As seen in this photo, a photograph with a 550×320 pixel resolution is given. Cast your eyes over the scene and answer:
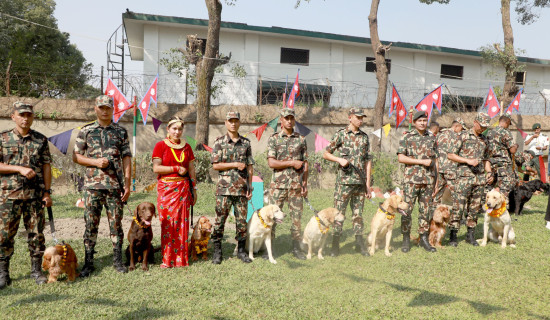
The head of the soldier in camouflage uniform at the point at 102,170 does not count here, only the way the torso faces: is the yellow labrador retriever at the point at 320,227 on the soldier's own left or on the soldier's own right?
on the soldier's own left

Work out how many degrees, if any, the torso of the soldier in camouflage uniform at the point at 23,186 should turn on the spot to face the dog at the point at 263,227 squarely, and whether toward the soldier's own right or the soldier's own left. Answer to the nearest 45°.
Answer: approximately 90° to the soldier's own left

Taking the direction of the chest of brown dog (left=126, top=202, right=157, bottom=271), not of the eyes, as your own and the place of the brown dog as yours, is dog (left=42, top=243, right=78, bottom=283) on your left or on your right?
on your right

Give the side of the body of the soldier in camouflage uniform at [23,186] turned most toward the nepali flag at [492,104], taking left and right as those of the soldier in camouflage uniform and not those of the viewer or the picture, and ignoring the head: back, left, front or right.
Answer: left

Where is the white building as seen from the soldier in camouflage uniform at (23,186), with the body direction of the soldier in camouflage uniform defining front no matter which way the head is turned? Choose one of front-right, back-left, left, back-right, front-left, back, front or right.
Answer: back-left
